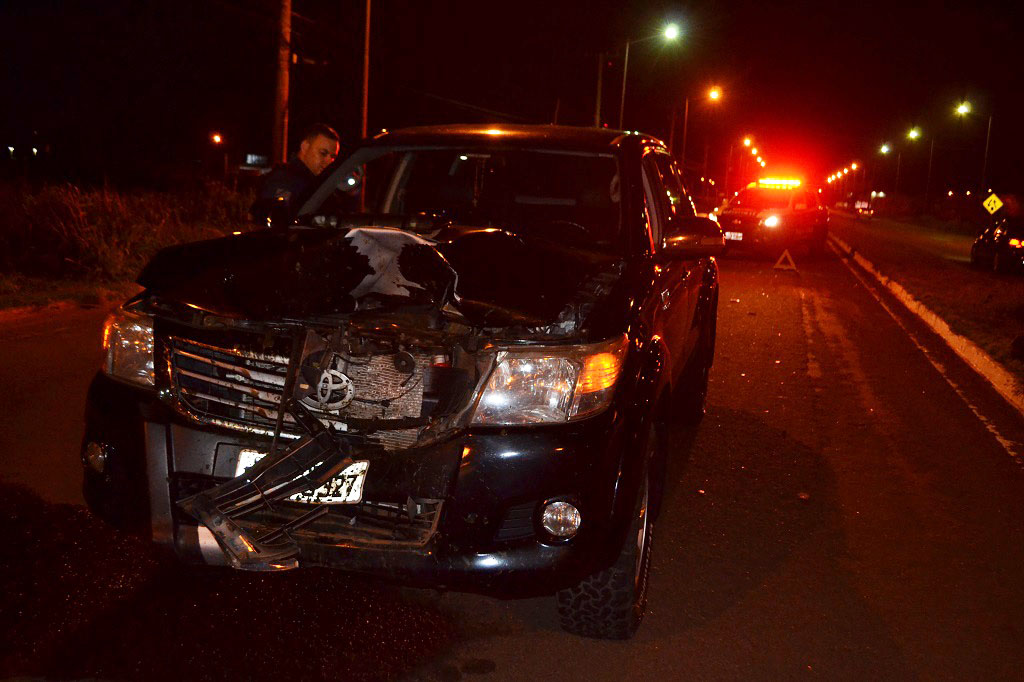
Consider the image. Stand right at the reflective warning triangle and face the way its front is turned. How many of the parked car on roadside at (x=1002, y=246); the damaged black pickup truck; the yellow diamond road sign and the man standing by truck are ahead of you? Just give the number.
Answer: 2

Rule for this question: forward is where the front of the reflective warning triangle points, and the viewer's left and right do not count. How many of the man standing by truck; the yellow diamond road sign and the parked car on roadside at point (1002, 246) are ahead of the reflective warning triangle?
1

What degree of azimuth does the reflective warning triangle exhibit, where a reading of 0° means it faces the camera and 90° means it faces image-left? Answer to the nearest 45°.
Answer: approximately 0°

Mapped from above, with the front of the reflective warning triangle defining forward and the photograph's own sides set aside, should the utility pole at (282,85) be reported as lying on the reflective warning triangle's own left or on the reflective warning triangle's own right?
on the reflective warning triangle's own right

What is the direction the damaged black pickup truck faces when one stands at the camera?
facing the viewer and to the left of the viewer

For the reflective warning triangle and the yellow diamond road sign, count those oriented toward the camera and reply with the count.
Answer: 2

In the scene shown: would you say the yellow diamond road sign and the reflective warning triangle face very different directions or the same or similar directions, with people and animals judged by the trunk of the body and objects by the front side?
same or similar directions

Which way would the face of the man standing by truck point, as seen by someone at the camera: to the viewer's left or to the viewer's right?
to the viewer's right

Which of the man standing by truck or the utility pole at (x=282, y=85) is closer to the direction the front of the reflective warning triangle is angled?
the man standing by truck

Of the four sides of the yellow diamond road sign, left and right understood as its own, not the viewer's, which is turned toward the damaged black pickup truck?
front

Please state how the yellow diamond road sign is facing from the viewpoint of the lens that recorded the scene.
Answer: facing the viewer

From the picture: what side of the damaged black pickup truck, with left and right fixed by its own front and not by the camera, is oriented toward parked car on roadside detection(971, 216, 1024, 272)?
back

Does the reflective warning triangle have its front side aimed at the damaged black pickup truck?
yes

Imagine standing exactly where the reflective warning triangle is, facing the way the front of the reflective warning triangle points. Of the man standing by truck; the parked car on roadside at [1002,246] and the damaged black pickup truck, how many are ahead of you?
2
